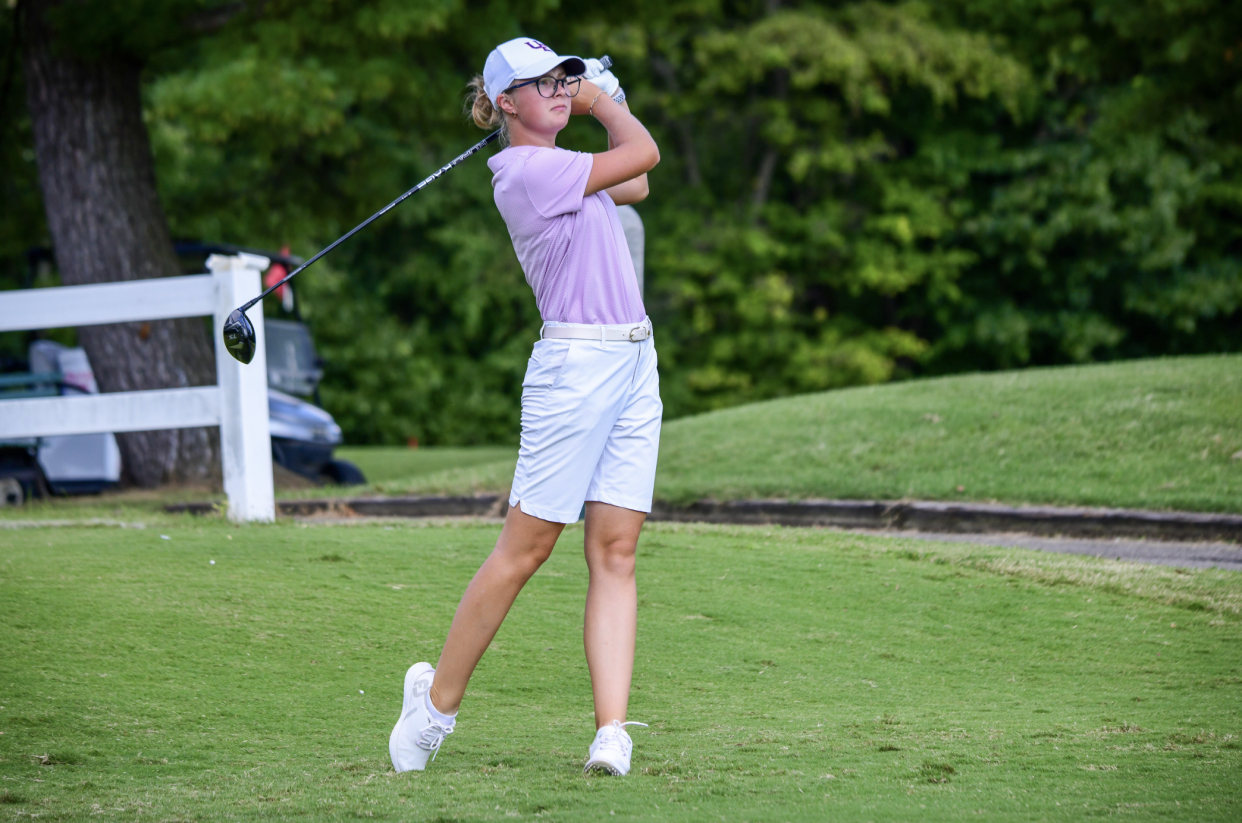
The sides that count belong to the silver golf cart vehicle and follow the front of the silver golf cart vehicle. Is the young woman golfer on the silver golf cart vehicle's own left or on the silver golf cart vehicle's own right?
on the silver golf cart vehicle's own right

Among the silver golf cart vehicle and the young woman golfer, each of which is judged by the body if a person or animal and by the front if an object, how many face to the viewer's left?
0

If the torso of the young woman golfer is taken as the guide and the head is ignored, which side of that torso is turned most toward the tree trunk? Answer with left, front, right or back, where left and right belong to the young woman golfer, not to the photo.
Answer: back

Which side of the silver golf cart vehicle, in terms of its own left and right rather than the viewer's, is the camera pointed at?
right

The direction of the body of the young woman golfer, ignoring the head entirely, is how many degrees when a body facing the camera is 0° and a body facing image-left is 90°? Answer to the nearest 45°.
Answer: approximately 315°

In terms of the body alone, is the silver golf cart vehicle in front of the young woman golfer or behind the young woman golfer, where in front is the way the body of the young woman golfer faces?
behind
